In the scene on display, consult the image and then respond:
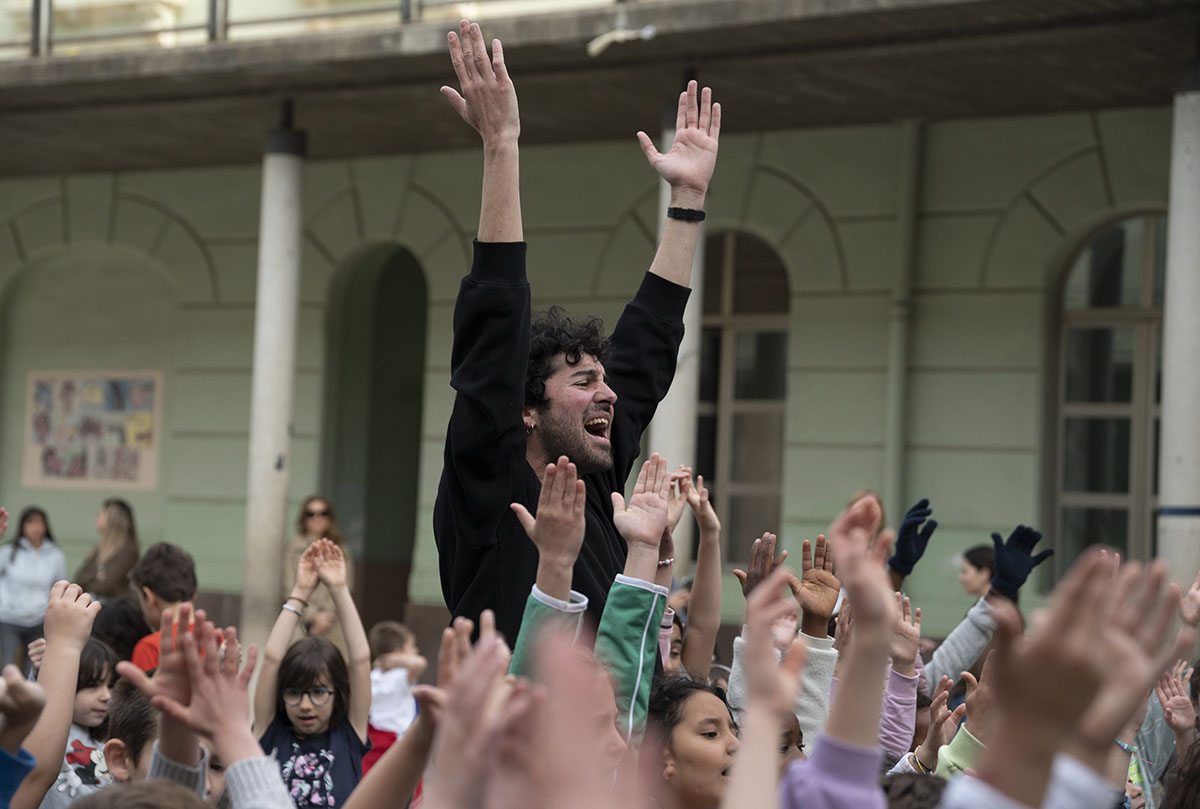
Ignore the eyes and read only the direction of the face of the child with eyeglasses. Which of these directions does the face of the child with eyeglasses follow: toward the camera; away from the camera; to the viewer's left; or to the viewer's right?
toward the camera

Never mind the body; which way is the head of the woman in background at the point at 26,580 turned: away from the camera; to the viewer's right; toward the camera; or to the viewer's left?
toward the camera

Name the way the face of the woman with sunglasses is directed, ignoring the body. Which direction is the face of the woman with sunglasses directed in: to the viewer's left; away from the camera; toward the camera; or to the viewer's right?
toward the camera

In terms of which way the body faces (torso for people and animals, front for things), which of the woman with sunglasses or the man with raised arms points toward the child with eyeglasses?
the woman with sunglasses

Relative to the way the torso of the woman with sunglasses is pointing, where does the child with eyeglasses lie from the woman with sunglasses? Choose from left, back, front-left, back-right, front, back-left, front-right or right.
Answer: front

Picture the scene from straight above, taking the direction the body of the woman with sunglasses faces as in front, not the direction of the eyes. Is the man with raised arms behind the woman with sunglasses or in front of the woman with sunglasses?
in front

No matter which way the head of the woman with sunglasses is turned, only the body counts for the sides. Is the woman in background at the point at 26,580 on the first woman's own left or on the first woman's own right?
on the first woman's own right

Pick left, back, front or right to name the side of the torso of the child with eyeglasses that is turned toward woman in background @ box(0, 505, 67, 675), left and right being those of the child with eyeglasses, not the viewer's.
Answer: back

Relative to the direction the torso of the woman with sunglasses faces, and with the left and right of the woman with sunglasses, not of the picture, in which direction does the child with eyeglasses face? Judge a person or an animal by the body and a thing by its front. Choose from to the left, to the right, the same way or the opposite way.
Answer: the same way

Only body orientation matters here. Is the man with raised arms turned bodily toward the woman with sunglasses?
no

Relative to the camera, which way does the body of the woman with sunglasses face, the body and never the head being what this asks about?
toward the camera

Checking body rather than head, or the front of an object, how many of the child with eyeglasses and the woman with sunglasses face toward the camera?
2
